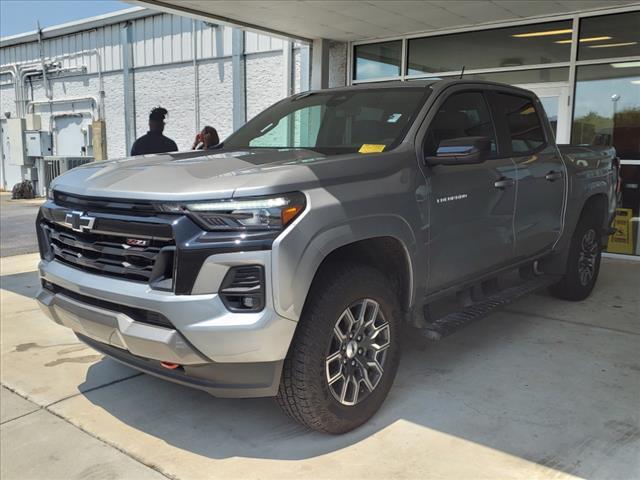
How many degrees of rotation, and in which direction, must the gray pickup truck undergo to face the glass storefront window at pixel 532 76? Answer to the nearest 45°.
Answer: approximately 180°

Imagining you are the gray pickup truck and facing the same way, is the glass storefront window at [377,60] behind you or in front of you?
behind

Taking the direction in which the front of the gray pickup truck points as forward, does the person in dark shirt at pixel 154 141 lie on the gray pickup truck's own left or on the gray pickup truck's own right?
on the gray pickup truck's own right

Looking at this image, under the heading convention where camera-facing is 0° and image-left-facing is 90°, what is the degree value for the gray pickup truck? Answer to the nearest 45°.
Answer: approximately 45°

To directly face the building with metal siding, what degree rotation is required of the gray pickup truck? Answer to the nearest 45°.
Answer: approximately 135° to its right

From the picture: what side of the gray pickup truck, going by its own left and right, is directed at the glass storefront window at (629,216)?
back

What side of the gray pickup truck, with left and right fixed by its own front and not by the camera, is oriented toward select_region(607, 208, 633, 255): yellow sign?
back

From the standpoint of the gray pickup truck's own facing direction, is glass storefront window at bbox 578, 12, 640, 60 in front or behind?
behind
